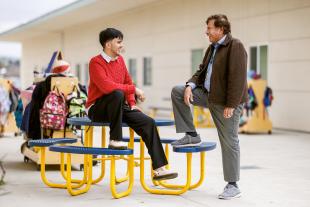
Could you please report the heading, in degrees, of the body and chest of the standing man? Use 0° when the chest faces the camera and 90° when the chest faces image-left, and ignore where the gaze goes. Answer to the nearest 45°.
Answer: approximately 90°

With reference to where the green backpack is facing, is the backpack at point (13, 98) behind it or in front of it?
behind

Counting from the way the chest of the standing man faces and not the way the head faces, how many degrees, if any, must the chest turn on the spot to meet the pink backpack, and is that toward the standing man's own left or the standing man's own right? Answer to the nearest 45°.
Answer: approximately 45° to the standing man's own right

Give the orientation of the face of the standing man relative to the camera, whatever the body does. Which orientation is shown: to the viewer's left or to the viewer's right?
to the viewer's left

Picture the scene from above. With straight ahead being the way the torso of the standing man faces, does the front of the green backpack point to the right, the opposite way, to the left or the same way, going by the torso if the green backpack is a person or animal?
to the left

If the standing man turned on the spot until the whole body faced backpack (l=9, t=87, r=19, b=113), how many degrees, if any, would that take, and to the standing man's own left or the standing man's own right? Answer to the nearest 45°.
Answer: approximately 45° to the standing man's own right

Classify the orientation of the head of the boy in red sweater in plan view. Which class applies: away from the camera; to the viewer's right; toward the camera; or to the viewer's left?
to the viewer's right

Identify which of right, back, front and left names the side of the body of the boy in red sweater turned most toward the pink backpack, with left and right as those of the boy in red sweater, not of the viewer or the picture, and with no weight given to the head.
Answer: back

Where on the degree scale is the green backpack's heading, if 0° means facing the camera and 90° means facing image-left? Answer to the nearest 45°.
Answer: approximately 0°

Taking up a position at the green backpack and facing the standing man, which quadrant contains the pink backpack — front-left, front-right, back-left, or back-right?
back-right

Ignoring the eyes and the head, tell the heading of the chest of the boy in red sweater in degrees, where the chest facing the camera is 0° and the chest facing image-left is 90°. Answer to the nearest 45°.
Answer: approximately 315°
